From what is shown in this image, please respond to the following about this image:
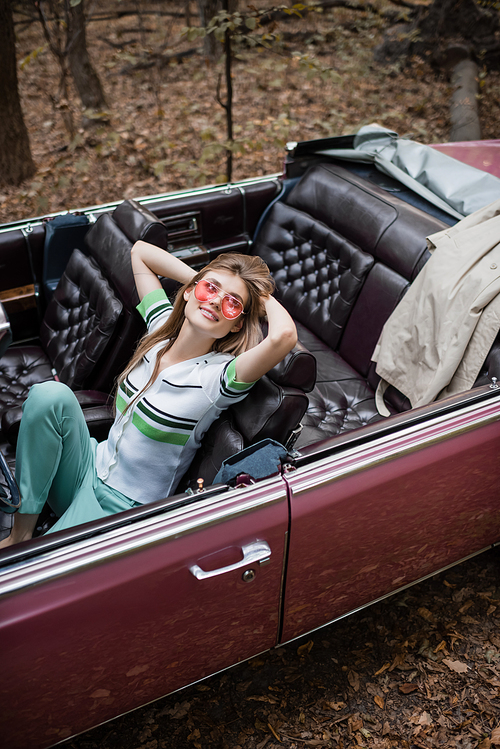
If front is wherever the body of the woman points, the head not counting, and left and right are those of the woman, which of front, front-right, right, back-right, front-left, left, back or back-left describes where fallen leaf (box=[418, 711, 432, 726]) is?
left

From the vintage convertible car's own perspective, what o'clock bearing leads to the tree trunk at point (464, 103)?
The tree trunk is roughly at 5 o'clock from the vintage convertible car.

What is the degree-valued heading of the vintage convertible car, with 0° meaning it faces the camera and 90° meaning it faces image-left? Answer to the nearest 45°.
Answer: approximately 45°

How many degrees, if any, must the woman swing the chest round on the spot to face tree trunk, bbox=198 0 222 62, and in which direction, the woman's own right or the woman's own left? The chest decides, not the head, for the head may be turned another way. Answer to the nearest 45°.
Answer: approximately 135° to the woman's own right

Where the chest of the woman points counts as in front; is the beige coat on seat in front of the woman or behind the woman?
behind

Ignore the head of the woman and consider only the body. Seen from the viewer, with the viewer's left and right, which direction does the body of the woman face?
facing the viewer and to the left of the viewer
